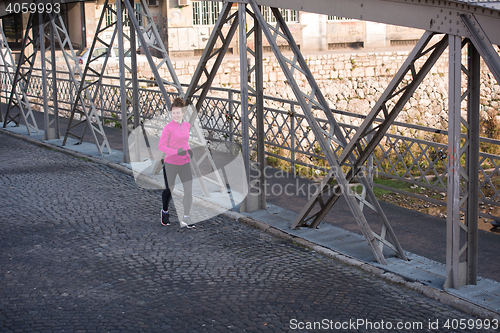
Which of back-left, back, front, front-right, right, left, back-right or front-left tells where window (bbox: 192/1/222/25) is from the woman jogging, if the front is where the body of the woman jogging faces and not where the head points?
back-left

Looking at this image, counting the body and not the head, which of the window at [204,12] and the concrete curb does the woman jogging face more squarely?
the concrete curb

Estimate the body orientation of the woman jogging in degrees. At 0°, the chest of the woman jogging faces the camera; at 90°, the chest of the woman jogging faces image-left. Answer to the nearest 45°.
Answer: approximately 315°

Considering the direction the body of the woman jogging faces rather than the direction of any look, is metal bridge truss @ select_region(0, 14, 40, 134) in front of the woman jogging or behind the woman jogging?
behind
